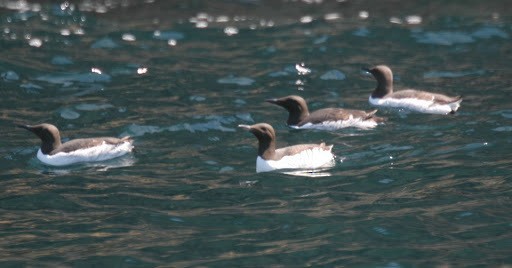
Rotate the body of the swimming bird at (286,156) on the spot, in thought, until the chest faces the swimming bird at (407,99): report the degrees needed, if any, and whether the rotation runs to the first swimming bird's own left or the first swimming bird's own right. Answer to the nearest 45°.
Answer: approximately 135° to the first swimming bird's own right

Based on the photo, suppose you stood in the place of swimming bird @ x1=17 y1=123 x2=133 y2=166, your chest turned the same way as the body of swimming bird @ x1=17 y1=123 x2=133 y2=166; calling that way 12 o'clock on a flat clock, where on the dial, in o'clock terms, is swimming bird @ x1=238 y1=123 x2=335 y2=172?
swimming bird @ x1=238 y1=123 x2=335 y2=172 is roughly at 7 o'clock from swimming bird @ x1=17 y1=123 x2=133 y2=166.

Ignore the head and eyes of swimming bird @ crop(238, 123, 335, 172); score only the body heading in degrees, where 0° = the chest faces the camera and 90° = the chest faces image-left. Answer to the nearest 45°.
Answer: approximately 90°

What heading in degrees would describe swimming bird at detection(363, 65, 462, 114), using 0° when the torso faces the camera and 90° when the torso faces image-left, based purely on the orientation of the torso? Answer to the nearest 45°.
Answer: approximately 90°

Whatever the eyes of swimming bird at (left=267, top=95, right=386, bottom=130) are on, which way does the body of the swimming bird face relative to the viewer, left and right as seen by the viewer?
facing to the left of the viewer

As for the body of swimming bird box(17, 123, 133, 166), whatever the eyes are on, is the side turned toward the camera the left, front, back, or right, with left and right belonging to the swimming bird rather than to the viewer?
left

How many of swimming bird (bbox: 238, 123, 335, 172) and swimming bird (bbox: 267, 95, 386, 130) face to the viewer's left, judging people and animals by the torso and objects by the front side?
2

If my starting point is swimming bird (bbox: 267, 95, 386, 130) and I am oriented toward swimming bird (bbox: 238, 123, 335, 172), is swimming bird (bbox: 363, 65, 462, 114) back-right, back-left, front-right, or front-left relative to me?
back-left
